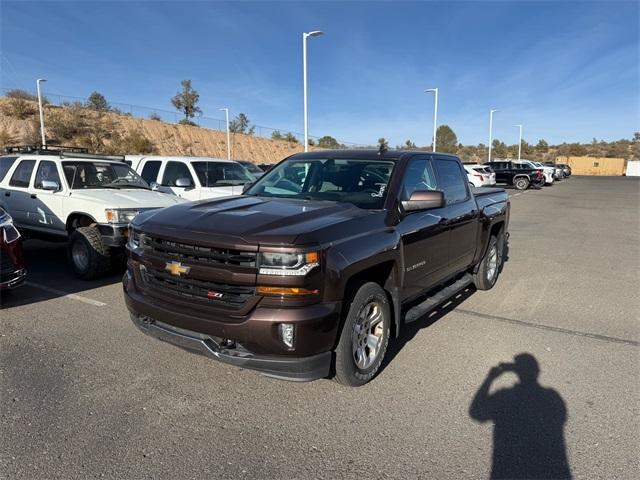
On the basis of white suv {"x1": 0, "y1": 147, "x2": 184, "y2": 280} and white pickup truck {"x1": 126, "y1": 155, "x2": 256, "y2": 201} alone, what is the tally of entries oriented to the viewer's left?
0

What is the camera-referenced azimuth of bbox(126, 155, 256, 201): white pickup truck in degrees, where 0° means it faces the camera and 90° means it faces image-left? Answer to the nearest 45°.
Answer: approximately 315°

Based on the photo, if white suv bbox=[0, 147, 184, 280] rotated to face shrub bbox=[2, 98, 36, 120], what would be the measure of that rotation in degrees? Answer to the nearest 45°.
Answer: approximately 135° to its left

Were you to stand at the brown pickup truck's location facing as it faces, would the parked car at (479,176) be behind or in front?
behind

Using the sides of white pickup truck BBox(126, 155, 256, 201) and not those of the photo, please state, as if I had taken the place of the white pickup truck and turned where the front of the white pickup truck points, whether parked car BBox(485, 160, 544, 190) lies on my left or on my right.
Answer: on my left

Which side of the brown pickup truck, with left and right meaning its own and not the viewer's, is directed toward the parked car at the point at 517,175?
back

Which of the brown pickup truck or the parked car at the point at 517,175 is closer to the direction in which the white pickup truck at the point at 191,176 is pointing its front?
the brown pickup truck

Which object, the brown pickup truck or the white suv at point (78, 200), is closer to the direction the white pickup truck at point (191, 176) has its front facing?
the brown pickup truck

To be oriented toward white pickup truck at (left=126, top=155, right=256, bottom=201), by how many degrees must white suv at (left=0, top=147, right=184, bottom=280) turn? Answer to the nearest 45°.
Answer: approximately 90° to its left

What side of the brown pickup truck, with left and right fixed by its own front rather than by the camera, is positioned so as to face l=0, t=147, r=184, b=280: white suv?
right
